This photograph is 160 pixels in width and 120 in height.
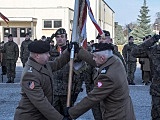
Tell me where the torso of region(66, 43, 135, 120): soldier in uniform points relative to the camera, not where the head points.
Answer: to the viewer's left

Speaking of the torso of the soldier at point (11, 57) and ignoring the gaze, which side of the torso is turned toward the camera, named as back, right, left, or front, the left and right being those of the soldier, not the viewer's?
front

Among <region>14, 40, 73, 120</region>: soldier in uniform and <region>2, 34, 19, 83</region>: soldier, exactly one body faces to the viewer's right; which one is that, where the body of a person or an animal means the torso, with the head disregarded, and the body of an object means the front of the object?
the soldier in uniform

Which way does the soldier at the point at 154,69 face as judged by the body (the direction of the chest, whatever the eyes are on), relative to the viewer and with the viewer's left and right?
facing the viewer

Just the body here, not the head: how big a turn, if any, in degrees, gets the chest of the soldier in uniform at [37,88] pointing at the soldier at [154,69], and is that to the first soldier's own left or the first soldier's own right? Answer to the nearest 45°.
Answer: approximately 45° to the first soldier's own left

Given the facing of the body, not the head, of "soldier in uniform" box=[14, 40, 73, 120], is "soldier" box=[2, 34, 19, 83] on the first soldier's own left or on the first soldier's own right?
on the first soldier's own left

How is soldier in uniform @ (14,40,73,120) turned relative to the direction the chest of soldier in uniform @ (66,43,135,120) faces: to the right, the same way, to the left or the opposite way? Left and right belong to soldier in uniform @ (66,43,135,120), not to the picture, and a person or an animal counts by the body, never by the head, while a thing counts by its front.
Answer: the opposite way

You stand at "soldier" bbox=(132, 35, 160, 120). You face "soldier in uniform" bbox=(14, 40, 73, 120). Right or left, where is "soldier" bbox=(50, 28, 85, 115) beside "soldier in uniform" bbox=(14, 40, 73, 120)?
right

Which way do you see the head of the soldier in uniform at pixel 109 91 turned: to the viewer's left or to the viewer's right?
to the viewer's left

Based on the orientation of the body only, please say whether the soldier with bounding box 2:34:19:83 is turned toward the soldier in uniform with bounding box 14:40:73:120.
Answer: yes

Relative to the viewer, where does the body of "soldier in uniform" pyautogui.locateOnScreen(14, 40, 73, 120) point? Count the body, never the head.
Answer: to the viewer's right

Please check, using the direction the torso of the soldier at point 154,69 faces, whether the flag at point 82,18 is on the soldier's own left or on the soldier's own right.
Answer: on the soldier's own right
